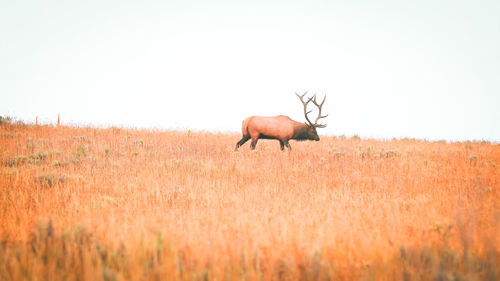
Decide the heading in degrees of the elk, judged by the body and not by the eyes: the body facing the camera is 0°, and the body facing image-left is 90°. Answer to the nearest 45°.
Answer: approximately 270°
